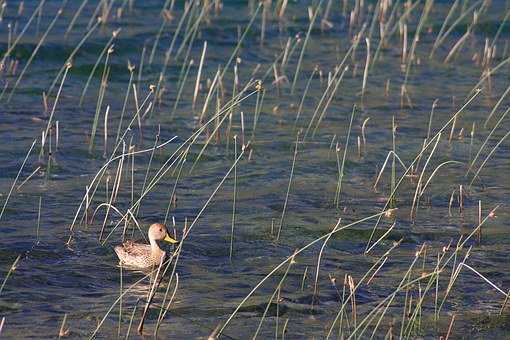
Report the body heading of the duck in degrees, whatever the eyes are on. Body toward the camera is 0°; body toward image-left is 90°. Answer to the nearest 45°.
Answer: approximately 270°
